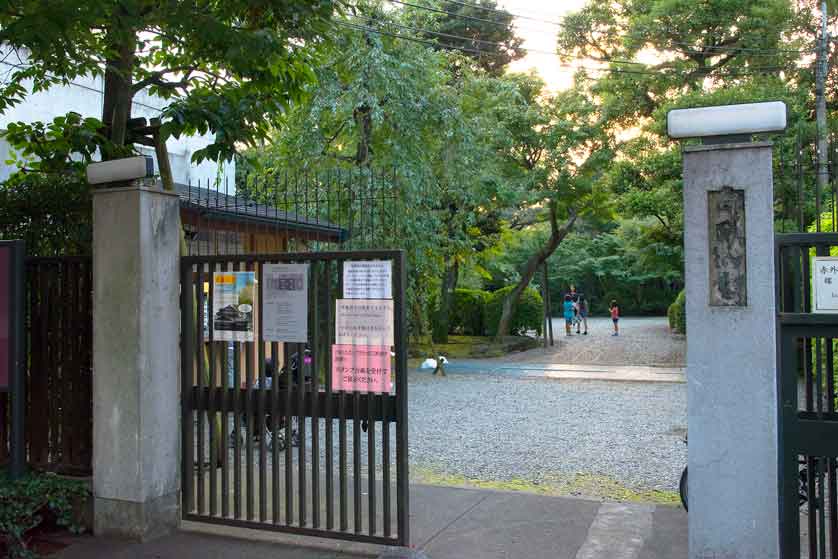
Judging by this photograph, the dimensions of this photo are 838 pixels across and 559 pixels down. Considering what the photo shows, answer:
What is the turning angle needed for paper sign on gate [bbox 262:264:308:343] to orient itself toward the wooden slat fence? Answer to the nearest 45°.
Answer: approximately 135° to its right

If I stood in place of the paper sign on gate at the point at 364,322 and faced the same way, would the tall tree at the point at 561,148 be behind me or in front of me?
behind

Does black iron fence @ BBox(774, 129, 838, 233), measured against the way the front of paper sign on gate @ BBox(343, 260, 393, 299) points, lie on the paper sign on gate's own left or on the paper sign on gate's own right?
on the paper sign on gate's own left

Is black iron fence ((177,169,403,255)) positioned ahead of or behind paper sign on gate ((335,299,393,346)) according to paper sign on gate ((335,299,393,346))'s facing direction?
behind

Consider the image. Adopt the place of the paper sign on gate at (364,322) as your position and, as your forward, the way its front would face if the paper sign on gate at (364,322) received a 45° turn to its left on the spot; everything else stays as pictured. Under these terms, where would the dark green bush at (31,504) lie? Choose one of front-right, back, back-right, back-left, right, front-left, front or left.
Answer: back-right

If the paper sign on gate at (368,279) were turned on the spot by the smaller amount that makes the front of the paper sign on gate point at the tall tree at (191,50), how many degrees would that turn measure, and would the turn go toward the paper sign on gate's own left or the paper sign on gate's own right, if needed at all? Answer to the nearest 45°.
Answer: approximately 135° to the paper sign on gate's own right
